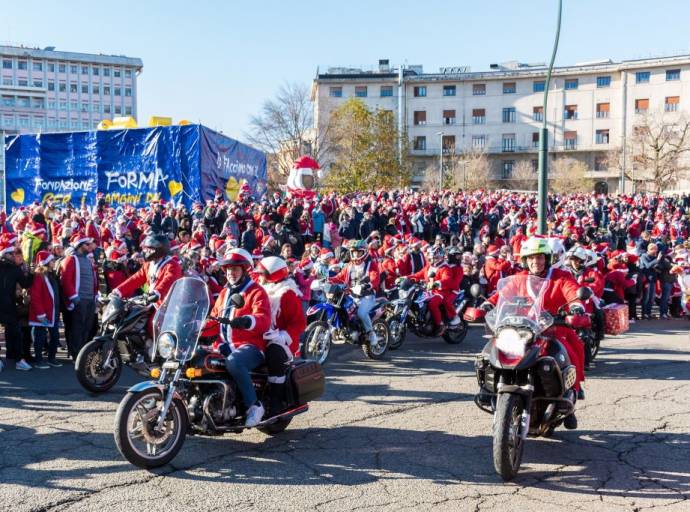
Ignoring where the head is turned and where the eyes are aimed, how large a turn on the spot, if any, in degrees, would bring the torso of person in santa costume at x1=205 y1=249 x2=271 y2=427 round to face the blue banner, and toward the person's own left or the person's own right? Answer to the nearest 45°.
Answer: approximately 135° to the person's own right

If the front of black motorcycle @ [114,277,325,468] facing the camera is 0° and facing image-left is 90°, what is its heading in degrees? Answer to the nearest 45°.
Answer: approximately 45°

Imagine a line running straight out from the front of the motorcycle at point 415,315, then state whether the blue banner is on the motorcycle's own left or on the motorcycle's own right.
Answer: on the motorcycle's own right
